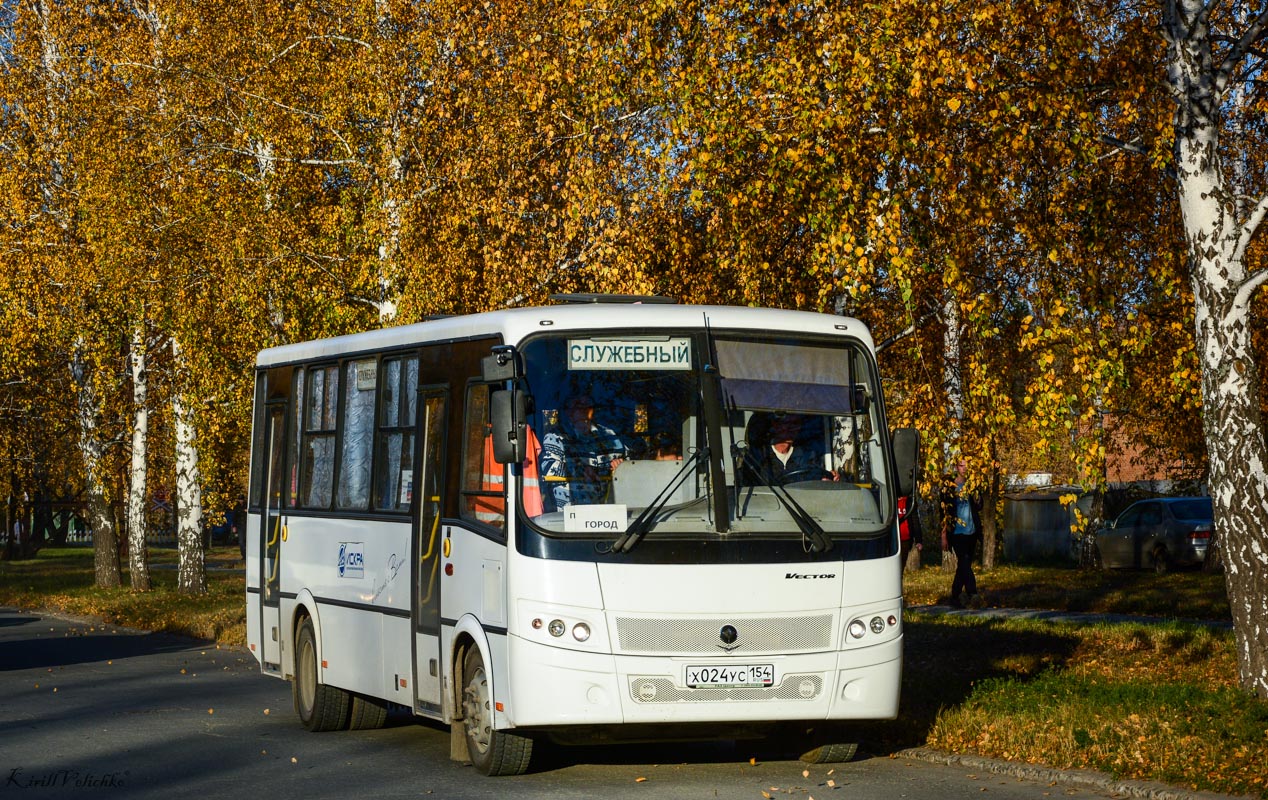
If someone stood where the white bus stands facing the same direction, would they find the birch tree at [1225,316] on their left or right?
on their left

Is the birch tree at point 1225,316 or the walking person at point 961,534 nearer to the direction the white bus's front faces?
the birch tree

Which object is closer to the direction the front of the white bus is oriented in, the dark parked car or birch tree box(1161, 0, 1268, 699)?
the birch tree

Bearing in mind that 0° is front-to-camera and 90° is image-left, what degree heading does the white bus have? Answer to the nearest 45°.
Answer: approximately 315°

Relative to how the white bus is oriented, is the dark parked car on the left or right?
on its left
